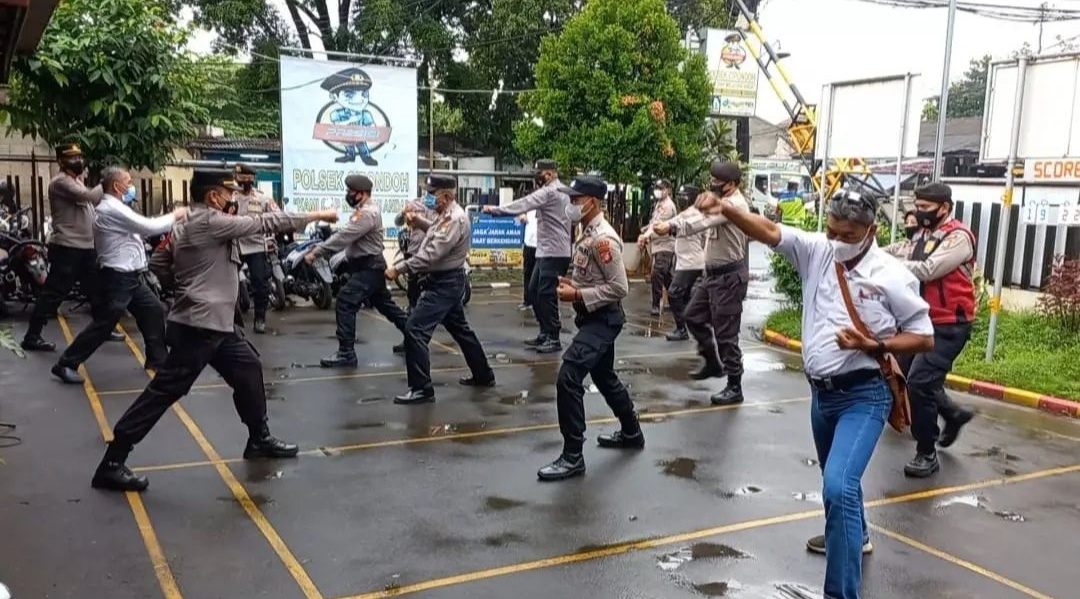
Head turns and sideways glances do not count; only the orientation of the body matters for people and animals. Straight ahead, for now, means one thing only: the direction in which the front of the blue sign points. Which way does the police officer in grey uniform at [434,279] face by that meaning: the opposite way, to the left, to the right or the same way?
to the right

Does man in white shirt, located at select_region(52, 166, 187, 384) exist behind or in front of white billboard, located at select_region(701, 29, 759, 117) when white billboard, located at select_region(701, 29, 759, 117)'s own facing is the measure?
in front

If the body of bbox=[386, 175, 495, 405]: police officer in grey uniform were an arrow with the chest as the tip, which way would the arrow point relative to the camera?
to the viewer's left

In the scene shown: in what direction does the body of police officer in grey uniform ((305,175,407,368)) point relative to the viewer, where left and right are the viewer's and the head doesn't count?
facing to the left of the viewer

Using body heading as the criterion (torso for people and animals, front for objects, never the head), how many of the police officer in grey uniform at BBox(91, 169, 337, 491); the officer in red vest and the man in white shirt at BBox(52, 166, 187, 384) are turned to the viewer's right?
2

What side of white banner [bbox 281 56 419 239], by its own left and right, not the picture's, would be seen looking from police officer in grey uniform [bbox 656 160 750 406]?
front

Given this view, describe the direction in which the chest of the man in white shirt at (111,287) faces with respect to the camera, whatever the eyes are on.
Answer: to the viewer's right

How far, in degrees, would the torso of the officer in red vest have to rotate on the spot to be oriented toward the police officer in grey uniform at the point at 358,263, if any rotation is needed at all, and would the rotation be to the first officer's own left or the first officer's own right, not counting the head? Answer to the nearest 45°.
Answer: approximately 45° to the first officer's own right

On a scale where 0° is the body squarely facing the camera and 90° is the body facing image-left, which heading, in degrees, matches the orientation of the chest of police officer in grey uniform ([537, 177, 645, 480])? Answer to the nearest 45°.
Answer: approximately 90°

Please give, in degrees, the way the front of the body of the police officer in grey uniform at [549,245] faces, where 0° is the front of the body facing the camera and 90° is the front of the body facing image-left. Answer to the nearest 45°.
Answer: approximately 90°

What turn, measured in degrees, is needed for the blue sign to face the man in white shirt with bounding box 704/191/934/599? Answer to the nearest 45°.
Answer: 0° — it already faces them

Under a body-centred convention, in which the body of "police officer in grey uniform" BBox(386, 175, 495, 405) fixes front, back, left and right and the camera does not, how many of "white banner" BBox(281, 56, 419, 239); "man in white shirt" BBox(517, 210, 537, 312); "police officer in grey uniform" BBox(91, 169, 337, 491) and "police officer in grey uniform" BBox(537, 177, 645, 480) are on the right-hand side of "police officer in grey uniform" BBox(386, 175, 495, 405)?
2

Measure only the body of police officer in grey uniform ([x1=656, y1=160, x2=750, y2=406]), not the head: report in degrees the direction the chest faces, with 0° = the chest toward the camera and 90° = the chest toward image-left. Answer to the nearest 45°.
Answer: approximately 90°

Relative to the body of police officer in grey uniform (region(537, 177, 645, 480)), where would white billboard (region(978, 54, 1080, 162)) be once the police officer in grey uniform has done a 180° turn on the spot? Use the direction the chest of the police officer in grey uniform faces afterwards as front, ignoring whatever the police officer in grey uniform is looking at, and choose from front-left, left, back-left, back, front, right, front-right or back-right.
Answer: front-left

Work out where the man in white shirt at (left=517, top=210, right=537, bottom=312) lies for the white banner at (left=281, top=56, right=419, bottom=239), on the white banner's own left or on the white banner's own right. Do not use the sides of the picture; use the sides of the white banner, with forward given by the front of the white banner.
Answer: on the white banner's own left
